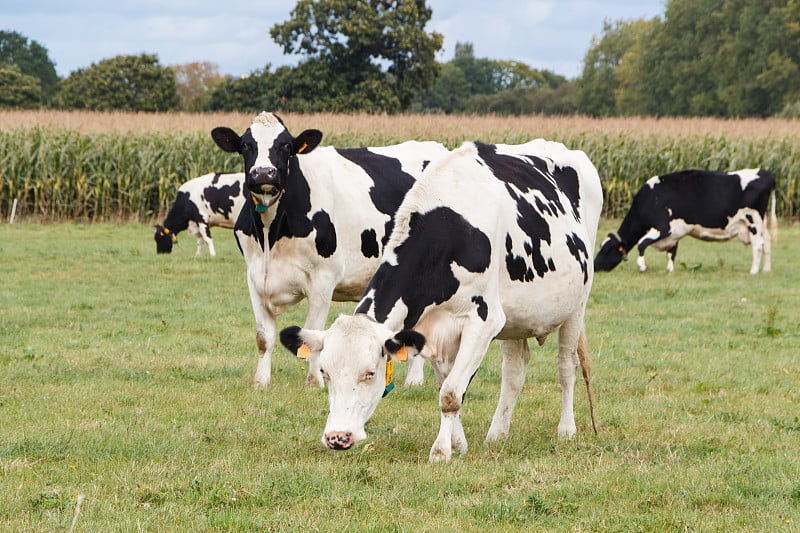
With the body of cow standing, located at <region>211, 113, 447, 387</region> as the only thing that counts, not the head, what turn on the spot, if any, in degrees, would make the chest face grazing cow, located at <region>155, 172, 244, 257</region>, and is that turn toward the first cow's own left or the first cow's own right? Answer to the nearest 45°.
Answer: approximately 135° to the first cow's own right

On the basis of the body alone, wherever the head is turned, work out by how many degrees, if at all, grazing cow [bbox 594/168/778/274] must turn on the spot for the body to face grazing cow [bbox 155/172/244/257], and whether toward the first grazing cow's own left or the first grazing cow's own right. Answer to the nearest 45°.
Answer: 0° — it already faces it

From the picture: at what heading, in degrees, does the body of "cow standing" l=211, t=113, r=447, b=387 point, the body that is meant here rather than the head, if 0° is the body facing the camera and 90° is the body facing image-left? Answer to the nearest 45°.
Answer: approximately 45°

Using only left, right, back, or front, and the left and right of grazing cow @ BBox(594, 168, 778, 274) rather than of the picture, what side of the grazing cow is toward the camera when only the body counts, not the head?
left

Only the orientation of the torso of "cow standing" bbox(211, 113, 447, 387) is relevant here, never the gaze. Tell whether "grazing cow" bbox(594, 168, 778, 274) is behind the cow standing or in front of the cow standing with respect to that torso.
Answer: behind

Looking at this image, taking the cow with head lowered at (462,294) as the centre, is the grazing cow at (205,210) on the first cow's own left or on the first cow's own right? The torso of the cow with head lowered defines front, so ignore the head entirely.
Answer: on the first cow's own right

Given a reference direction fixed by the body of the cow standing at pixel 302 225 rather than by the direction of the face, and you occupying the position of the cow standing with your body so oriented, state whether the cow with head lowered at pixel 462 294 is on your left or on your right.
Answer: on your left

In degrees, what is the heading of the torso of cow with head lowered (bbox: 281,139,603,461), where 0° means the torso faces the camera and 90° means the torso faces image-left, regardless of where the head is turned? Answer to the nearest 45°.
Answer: approximately 45°

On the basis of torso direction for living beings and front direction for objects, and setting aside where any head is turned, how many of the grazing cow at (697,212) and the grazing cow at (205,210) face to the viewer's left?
2

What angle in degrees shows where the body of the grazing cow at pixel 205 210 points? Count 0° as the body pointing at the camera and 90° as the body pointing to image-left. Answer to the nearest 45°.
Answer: approximately 90°

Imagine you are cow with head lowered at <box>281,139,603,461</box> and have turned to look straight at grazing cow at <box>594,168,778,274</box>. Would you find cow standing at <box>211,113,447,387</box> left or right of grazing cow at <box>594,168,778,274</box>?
left

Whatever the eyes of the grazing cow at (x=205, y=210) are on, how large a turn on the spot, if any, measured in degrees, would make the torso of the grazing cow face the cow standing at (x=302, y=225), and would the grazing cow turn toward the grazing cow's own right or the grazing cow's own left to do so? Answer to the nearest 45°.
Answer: approximately 90° to the grazing cow's own left

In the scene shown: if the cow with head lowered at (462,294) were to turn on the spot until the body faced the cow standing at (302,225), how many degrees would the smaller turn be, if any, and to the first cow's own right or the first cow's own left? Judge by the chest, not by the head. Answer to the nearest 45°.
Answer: approximately 90° to the first cow's own right
